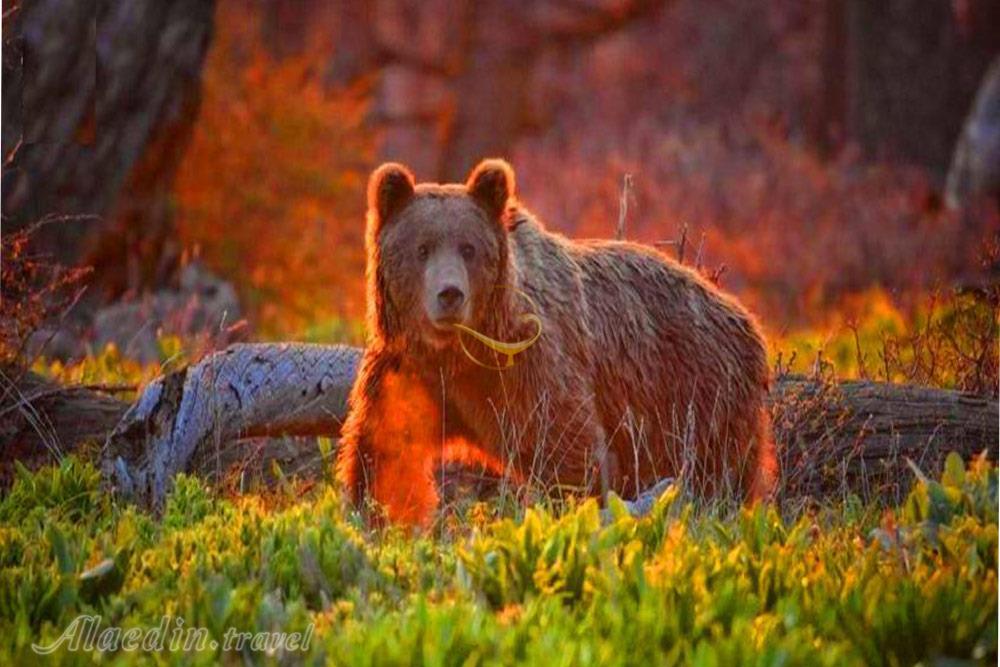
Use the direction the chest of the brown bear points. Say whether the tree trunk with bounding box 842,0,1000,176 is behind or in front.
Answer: behind

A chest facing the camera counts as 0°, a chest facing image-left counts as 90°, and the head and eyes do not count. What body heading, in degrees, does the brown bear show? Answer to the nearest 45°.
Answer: approximately 45°

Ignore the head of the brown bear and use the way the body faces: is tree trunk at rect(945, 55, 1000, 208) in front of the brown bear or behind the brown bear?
behind

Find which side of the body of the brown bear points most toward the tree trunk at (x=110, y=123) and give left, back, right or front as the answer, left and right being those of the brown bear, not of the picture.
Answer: right
